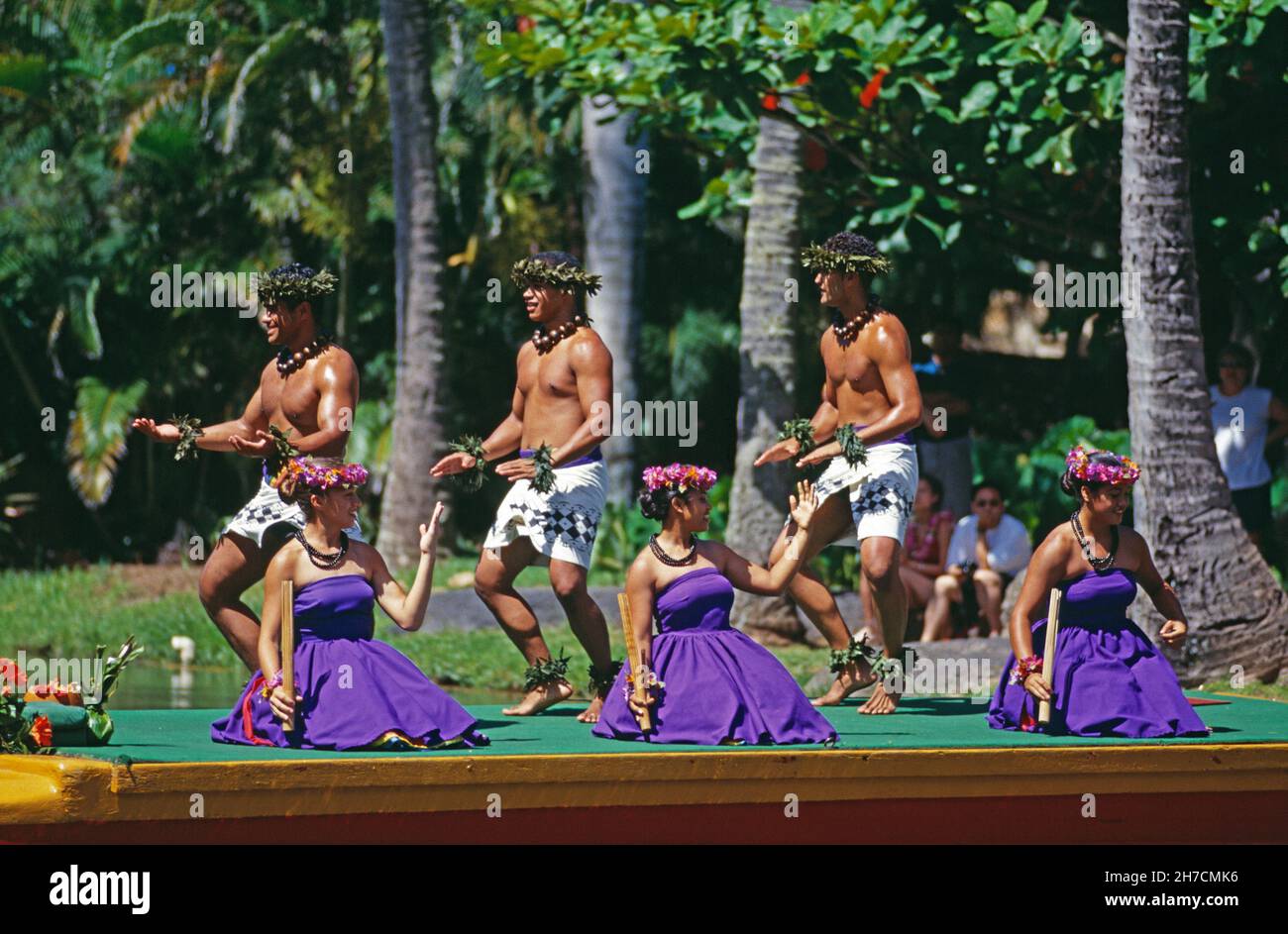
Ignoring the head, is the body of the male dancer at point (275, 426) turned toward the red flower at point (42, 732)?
yes

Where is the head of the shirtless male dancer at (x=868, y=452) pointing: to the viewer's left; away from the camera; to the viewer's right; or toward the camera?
to the viewer's left

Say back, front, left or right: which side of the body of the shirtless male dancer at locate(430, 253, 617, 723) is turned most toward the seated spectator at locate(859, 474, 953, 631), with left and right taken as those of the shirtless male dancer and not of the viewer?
back

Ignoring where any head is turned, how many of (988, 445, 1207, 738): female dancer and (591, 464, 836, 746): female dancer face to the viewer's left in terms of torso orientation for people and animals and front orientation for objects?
0

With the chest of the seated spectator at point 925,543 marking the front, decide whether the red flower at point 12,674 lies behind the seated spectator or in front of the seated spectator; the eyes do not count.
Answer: in front

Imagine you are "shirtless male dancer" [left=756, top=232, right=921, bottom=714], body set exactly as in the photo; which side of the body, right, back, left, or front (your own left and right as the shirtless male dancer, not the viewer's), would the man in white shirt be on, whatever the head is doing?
back

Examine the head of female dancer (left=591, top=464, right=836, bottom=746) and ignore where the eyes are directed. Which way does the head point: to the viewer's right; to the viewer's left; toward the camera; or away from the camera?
to the viewer's right

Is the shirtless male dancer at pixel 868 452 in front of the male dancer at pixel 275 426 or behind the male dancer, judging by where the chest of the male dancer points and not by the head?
behind

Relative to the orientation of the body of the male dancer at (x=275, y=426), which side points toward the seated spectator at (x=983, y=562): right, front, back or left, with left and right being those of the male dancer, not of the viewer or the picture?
back

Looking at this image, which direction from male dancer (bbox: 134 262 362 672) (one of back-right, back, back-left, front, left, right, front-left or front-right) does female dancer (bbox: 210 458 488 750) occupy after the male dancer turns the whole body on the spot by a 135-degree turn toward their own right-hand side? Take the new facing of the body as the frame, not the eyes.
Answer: back

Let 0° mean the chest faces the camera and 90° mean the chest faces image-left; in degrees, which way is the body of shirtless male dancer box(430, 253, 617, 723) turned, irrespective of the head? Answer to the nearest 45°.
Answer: approximately 45°

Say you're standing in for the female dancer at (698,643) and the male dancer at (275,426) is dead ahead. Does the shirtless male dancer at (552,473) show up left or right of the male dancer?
right

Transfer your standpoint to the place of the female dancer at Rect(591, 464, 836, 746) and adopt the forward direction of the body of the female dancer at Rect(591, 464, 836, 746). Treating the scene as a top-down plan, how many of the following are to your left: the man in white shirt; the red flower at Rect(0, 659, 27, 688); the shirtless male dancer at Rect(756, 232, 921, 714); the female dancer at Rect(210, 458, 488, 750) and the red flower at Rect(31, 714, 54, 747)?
2

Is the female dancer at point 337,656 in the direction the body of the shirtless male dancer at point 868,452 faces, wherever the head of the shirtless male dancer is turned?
yes

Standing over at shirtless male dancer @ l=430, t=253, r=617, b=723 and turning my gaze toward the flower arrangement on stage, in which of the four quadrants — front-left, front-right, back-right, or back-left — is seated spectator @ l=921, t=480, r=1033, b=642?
back-right
